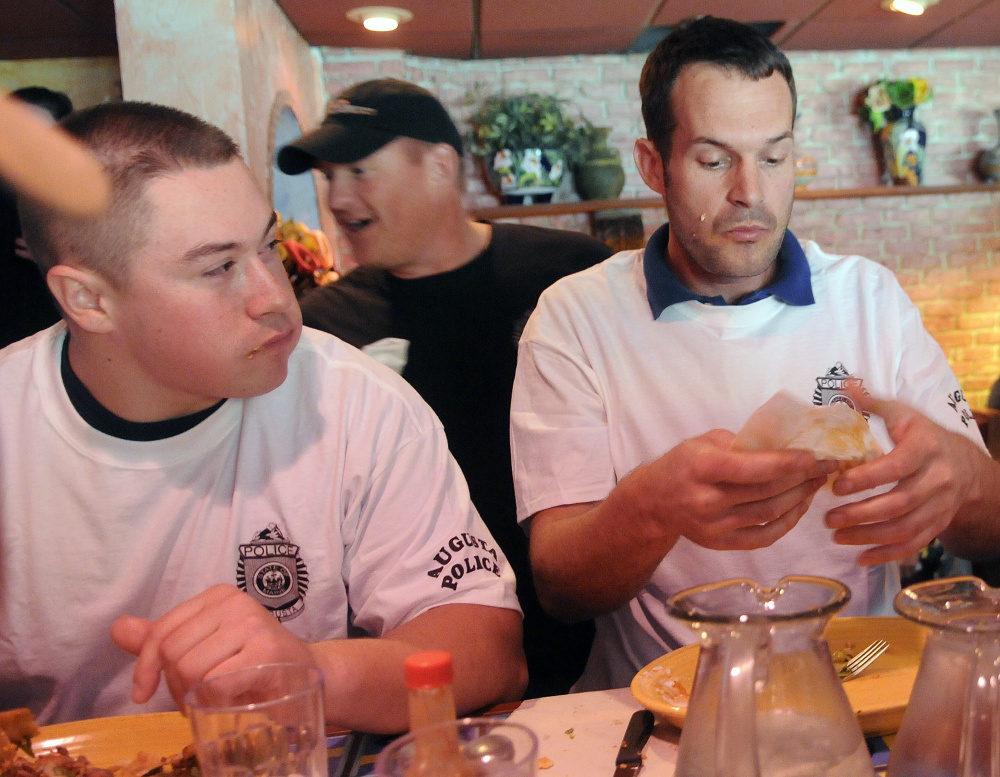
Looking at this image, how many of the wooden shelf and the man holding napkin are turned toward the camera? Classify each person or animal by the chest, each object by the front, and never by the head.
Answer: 2

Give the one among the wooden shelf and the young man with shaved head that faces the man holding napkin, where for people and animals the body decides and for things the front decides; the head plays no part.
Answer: the wooden shelf

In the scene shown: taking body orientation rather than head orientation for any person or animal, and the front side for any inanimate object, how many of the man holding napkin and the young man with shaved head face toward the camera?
2

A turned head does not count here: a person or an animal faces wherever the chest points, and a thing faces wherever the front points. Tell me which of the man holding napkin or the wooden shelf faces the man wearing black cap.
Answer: the wooden shelf

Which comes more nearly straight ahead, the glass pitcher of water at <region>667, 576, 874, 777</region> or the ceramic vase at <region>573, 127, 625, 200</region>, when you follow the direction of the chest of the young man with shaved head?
the glass pitcher of water

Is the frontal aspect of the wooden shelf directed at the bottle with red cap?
yes

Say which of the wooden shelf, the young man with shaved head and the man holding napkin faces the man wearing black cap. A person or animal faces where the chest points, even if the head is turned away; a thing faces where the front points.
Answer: the wooden shelf

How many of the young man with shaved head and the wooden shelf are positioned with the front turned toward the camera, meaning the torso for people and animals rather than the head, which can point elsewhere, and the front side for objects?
2

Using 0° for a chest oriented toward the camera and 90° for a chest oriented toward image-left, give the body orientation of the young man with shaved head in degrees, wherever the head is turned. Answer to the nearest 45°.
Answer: approximately 0°

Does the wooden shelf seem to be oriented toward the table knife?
yes

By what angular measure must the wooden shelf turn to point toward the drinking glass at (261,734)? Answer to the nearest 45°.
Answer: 0° — it already faces it

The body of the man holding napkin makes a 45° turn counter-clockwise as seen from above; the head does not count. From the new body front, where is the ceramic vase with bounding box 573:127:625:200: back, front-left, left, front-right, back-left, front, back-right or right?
back-left

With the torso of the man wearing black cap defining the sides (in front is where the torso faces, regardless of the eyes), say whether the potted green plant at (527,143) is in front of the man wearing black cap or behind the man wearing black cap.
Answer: behind
